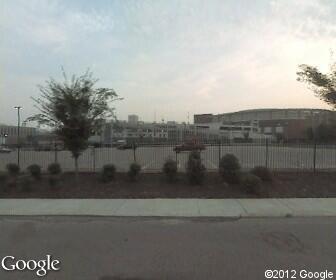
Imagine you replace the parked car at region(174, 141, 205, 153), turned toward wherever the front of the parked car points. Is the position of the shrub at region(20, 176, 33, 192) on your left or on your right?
on your left

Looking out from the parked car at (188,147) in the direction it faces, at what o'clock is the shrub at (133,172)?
The shrub is roughly at 9 o'clock from the parked car.

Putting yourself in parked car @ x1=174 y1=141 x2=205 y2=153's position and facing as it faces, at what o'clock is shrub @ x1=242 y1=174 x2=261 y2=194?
The shrub is roughly at 9 o'clock from the parked car.

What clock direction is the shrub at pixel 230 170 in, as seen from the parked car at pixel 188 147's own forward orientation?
The shrub is roughly at 9 o'clock from the parked car.

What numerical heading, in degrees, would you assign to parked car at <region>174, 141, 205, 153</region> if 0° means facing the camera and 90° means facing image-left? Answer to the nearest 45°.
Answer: approximately 90°

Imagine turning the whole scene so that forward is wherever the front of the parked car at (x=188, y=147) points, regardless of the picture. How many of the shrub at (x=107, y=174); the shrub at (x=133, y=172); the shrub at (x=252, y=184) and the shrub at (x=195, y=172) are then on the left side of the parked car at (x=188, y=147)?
4

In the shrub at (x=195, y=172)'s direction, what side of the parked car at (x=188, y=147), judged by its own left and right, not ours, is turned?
left

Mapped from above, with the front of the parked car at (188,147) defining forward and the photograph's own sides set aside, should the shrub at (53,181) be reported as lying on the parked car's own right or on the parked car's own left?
on the parked car's own left

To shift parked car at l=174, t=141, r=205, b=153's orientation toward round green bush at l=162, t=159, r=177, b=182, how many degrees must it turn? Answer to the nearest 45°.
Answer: approximately 90° to its left
